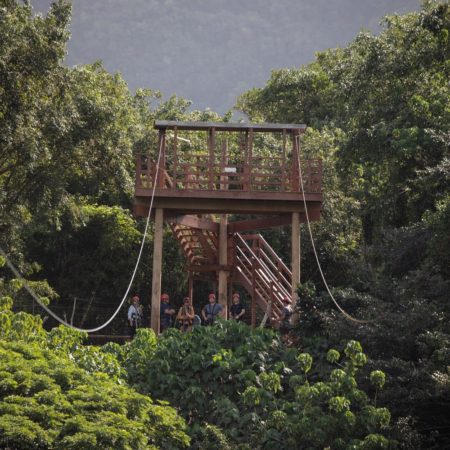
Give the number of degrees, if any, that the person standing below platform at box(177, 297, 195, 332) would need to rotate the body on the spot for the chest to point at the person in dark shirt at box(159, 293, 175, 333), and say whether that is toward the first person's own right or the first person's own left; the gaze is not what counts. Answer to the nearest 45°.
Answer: approximately 135° to the first person's own right

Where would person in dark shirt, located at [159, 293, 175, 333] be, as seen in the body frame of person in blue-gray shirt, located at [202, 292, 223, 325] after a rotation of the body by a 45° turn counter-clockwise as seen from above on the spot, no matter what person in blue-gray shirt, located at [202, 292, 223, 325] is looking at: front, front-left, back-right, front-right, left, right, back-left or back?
back

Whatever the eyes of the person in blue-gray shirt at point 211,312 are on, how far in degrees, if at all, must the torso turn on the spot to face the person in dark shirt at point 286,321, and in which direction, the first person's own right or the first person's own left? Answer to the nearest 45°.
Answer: approximately 45° to the first person's own left
